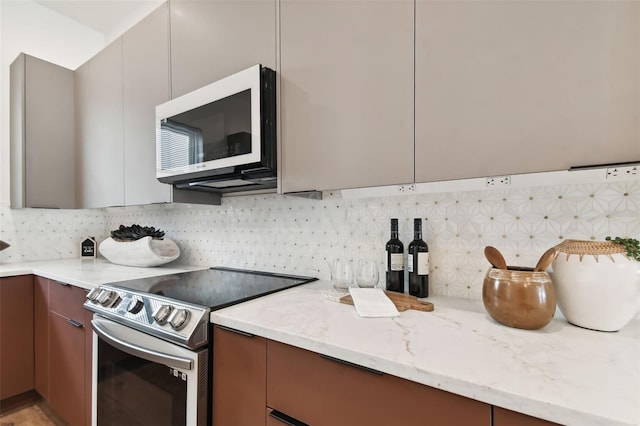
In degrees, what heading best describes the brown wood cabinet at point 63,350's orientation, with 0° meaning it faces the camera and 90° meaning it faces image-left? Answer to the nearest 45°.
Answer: approximately 45°

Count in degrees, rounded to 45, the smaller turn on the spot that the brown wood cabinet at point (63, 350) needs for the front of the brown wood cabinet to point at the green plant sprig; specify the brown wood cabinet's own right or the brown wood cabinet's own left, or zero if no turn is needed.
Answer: approximately 90° to the brown wood cabinet's own left

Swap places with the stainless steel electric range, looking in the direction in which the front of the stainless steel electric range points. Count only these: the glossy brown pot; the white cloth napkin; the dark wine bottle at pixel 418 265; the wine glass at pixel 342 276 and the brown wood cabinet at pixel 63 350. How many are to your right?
1

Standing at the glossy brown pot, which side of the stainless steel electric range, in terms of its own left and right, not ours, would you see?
left

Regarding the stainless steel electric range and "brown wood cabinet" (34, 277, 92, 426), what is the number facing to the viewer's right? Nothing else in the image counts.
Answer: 0

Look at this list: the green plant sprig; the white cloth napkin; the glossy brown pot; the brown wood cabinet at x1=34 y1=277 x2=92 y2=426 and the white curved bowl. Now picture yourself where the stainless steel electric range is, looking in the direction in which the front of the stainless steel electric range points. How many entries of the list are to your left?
3

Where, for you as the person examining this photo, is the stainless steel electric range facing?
facing the viewer and to the left of the viewer

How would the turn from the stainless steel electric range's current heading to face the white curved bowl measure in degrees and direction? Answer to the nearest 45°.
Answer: approximately 135° to its right

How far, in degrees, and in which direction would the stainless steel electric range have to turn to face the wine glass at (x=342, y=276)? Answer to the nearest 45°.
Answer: approximately 135° to its left

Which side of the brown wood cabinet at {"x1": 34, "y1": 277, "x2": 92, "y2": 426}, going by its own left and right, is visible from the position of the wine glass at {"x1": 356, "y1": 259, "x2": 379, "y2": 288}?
left

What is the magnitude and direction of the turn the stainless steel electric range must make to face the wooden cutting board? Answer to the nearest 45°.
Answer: approximately 90° to its left

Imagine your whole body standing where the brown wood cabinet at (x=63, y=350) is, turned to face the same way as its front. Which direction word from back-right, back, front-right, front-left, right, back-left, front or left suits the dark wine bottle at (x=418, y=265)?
left

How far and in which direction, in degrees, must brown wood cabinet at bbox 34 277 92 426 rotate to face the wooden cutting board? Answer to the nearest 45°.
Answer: approximately 90° to its left
